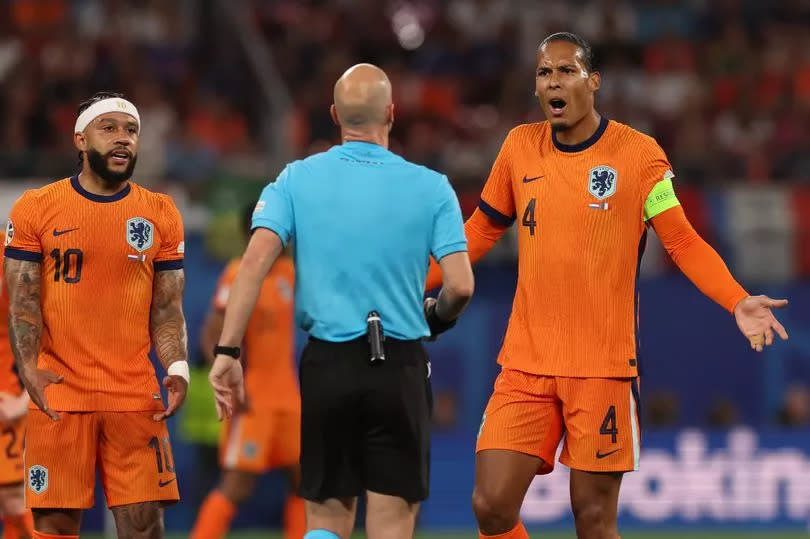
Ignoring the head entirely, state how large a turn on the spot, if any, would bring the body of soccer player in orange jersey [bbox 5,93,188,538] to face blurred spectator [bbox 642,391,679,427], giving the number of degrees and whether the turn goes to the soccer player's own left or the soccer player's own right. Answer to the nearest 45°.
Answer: approximately 135° to the soccer player's own left

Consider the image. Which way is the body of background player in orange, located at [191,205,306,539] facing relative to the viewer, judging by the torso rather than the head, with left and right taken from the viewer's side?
facing the viewer and to the right of the viewer

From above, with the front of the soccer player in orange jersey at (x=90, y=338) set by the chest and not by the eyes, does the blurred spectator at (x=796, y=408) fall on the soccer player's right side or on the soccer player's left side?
on the soccer player's left side

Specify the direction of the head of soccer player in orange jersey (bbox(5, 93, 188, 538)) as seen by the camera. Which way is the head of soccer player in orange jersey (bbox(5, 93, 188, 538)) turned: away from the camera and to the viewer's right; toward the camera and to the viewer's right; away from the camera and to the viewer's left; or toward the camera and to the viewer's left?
toward the camera and to the viewer's right

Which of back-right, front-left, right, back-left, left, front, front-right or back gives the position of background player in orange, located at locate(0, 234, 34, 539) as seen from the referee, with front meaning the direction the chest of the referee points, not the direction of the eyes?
front-left

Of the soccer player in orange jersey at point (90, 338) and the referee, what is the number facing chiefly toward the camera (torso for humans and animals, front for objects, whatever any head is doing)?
1

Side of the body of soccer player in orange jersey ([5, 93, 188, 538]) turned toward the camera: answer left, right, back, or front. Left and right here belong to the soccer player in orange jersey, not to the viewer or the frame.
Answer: front

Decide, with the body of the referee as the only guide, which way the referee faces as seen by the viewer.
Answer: away from the camera

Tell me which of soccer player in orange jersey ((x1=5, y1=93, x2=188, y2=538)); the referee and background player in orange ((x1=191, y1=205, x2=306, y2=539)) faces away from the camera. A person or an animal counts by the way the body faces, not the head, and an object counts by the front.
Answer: the referee

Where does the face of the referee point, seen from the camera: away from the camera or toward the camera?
away from the camera

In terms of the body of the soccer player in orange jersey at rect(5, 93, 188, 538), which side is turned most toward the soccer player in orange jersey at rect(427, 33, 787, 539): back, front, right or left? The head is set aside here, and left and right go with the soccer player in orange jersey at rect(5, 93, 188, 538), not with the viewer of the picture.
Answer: left

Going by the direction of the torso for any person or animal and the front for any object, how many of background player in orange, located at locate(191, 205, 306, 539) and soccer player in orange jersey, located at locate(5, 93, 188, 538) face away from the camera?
0

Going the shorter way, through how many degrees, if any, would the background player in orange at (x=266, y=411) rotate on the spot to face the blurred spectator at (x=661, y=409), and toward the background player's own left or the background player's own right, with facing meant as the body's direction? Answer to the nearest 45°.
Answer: approximately 90° to the background player's own left

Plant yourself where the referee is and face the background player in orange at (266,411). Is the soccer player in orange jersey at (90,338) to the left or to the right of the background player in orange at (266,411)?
left

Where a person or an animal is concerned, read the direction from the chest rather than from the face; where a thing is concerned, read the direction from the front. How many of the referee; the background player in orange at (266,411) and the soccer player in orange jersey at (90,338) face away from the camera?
1

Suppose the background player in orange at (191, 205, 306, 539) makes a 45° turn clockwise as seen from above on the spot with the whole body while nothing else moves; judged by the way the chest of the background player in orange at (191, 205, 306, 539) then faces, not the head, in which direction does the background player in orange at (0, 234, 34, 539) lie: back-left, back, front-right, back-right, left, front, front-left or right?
front-right

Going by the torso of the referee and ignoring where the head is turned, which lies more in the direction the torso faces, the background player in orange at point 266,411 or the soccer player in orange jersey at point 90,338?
the background player in orange
